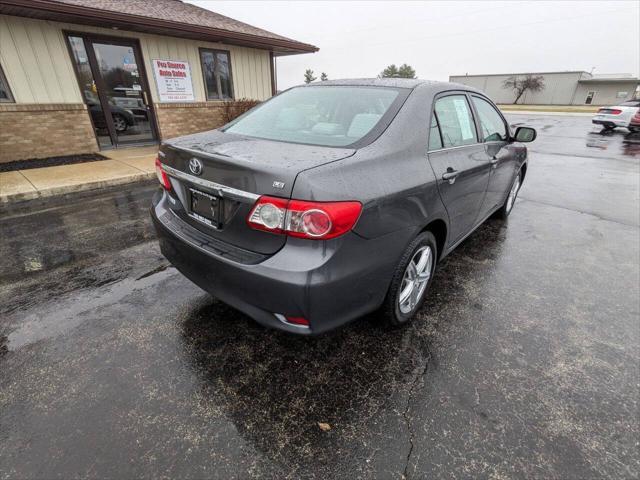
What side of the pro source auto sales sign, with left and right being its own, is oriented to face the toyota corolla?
front

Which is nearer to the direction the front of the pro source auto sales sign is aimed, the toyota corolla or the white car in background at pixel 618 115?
the toyota corolla

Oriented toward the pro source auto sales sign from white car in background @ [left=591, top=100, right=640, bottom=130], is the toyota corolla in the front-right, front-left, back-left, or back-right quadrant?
front-left

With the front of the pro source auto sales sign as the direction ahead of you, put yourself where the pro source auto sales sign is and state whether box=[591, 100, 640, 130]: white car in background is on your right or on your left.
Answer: on your left

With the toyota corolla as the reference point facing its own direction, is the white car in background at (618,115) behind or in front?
in front

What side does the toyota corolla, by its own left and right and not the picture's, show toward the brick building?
left

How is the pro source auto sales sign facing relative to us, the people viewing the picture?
facing the viewer

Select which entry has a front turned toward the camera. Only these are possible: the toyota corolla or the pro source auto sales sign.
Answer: the pro source auto sales sign

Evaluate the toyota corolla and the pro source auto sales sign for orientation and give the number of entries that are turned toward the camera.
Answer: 1

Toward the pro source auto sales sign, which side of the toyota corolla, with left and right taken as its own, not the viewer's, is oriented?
left

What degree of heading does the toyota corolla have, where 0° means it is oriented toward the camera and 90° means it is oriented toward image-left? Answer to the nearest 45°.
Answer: approximately 225°

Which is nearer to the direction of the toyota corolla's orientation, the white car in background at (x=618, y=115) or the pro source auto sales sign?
the white car in background
